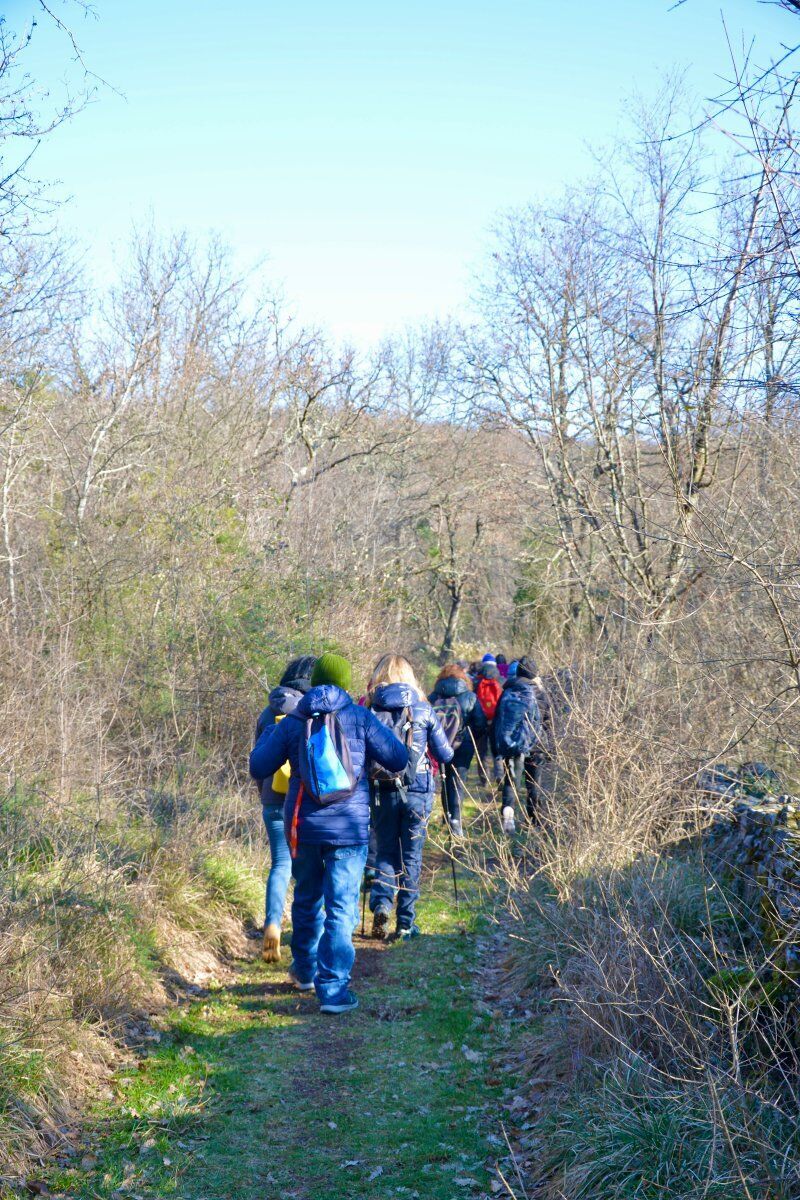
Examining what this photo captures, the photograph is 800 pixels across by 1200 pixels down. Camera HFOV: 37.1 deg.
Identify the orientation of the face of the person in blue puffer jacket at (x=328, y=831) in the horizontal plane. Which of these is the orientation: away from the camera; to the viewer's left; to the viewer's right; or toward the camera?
away from the camera

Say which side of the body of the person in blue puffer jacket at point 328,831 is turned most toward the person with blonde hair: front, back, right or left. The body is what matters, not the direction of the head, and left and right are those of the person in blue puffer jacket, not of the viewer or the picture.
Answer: front

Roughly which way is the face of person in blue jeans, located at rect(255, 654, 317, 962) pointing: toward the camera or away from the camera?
away from the camera

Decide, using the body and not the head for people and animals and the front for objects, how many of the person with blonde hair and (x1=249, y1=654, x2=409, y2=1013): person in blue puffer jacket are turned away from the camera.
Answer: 2

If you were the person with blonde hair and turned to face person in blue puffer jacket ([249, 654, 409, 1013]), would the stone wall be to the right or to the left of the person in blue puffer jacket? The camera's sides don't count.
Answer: left

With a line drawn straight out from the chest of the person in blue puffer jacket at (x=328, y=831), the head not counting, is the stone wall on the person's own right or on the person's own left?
on the person's own right

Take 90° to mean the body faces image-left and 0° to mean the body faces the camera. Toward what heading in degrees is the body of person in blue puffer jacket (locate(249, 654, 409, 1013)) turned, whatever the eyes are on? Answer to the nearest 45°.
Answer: approximately 180°

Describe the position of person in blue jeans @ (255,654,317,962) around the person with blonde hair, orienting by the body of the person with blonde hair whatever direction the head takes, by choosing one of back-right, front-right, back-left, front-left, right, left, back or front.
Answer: back-left

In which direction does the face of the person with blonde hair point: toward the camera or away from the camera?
away from the camera

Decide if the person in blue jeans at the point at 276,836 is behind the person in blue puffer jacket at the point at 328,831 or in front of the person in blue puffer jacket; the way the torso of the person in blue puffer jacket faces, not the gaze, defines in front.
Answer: in front

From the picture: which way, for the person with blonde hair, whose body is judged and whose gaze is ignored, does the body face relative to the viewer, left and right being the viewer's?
facing away from the viewer
